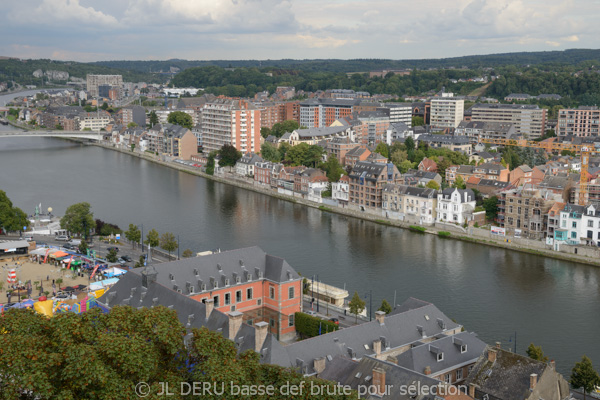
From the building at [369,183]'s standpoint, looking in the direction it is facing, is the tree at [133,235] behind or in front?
in front

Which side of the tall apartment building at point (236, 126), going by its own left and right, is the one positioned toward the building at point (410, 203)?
left

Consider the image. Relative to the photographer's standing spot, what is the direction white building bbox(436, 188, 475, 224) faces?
facing the viewer and to the left of the viewer

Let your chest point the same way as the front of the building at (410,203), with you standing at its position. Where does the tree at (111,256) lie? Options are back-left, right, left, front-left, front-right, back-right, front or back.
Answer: front

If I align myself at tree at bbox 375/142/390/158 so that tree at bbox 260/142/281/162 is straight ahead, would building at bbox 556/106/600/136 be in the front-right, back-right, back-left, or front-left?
back-right

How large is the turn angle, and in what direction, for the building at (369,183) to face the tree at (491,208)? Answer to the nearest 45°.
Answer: approximately 90° to its left

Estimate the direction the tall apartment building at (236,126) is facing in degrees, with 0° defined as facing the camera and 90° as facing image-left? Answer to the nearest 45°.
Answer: approximately 45°

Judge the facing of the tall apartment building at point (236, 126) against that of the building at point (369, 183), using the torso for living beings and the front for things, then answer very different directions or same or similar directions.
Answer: same or similar directions

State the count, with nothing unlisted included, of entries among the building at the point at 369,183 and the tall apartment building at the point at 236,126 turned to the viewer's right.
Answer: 0

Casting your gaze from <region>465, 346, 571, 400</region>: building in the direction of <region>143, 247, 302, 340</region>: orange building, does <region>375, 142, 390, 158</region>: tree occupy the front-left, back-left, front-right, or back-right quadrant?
front-right

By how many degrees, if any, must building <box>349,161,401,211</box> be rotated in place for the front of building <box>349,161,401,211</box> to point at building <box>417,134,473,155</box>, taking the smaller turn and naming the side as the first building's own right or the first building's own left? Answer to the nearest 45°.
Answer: approximately 135° to the first building's own right

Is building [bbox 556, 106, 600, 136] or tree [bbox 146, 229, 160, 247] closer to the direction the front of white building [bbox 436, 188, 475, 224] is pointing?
the tree

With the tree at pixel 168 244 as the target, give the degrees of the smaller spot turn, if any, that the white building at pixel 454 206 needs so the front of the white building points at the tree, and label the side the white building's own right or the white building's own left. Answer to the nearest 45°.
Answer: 0° — it already faces it

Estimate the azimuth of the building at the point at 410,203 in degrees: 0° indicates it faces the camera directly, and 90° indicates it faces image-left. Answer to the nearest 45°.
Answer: approximately 45°

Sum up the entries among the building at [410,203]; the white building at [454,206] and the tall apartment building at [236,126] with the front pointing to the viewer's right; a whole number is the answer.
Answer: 0

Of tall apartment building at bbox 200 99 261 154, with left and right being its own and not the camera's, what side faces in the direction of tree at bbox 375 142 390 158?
left

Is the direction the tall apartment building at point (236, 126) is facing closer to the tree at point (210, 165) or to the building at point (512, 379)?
the tree

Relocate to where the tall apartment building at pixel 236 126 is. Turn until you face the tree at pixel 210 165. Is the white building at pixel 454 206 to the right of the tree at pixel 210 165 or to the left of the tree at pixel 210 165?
left

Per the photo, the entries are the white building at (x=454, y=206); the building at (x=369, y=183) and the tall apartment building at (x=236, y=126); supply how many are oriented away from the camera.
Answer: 0
